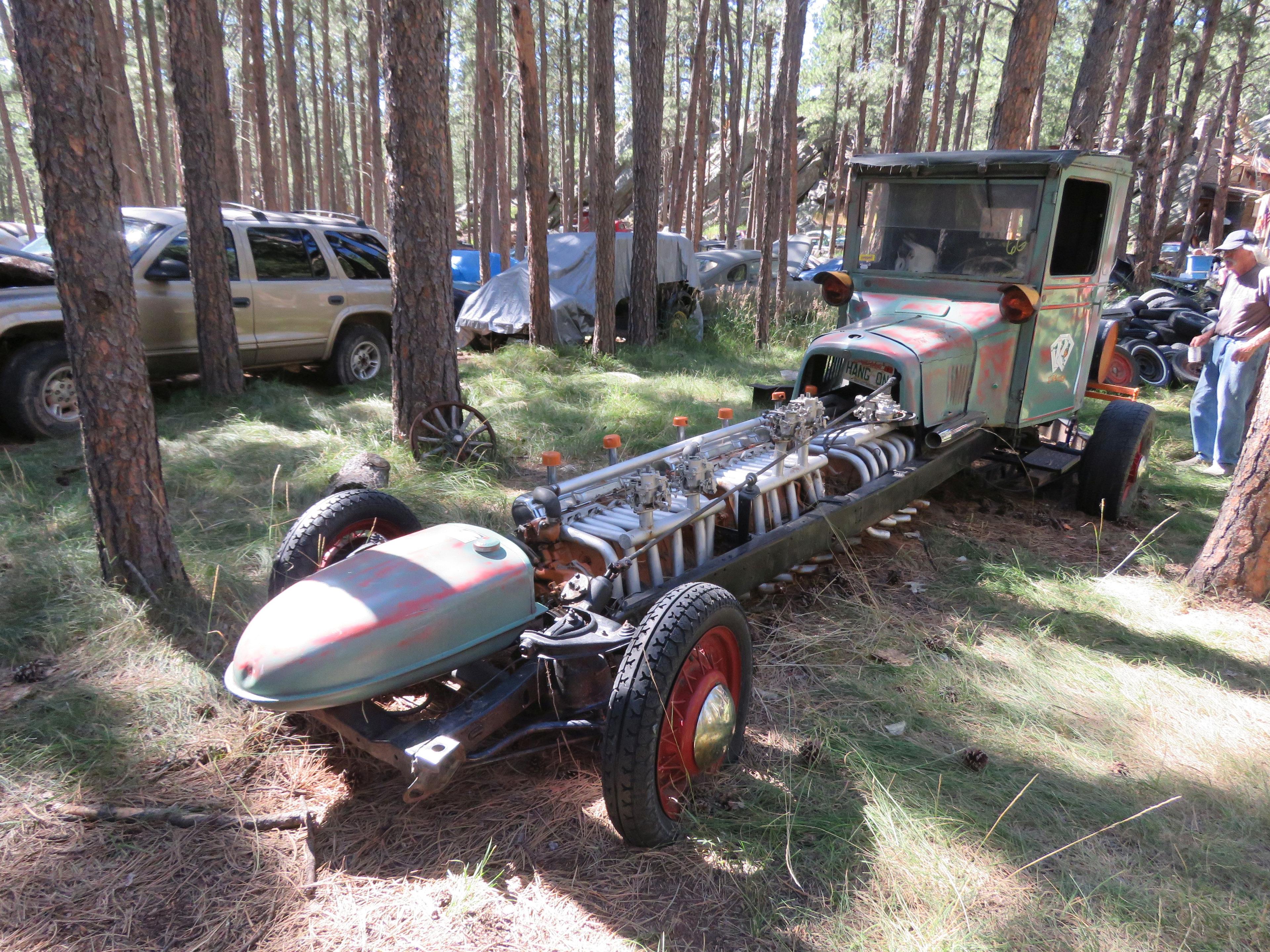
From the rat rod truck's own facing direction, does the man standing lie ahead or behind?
behind

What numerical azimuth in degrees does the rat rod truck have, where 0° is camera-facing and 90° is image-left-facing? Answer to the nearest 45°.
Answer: approximately 45°

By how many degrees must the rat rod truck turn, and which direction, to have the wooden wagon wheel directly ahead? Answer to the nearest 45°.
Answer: approximately 90° to its right

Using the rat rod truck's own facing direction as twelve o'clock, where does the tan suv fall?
The tan suv is roughly at 3 o'clock from the rat rod truck.

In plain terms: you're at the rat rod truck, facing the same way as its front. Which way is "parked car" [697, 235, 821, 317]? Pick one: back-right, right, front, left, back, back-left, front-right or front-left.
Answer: back-right

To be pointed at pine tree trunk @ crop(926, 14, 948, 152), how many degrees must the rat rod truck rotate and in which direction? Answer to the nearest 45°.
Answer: approximately 135° to its right

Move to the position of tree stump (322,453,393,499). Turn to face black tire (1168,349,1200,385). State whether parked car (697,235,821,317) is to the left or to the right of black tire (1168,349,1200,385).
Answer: left

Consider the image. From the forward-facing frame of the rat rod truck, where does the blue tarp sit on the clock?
The blue tarp is roughly at 4 o'clock from the rat rod truck.

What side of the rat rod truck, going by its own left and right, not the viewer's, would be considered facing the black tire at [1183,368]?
back

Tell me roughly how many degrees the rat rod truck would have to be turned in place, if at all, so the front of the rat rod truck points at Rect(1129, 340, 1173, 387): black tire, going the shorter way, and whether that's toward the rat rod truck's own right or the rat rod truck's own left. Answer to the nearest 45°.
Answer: approximately 180°

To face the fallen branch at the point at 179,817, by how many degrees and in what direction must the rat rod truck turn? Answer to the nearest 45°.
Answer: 0° — it already faces it

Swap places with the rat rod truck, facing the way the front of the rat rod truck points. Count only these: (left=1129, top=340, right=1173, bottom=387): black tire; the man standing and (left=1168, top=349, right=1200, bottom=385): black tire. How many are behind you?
3

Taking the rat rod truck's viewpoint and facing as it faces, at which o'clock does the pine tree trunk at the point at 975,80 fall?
The pine tree trunk is roughly at 5 o'clock from the rat rod truck.
